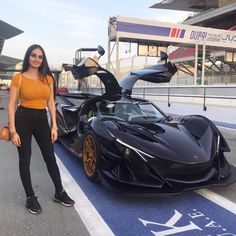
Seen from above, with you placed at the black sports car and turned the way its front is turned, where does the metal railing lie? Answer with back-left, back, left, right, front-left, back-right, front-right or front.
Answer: back-left

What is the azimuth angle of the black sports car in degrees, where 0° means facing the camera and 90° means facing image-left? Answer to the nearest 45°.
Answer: approximately 315°

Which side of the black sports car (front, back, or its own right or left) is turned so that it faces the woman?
right

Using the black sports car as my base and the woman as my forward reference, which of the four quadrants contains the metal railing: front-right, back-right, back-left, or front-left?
back-right
